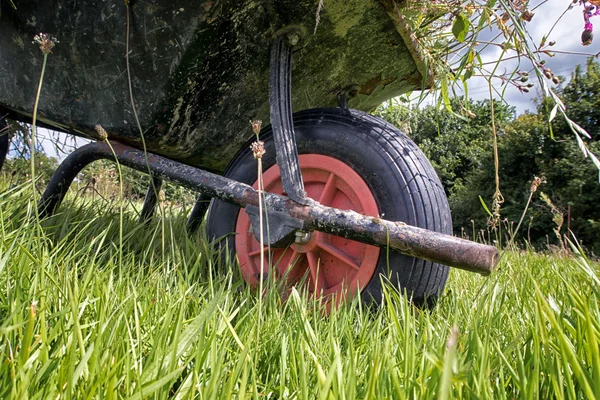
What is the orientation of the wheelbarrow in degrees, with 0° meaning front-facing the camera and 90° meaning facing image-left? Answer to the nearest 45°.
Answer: approximately 315°

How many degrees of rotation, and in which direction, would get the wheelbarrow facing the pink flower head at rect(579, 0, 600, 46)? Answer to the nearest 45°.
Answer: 0° — it already faces it
